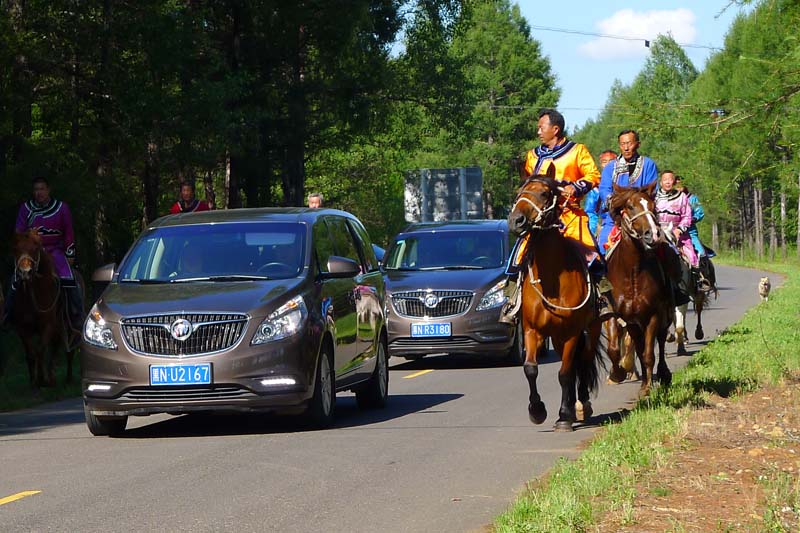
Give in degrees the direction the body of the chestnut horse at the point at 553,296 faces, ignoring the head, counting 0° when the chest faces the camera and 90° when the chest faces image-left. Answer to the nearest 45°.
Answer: approximately 0°

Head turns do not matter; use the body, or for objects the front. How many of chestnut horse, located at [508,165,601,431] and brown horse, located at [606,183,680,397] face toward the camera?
2

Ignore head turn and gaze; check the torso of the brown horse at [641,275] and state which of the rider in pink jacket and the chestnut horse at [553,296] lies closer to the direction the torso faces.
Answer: the chestnut horse

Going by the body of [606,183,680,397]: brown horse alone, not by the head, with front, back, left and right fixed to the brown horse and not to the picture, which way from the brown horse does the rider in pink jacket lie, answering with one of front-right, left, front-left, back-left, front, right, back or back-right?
back

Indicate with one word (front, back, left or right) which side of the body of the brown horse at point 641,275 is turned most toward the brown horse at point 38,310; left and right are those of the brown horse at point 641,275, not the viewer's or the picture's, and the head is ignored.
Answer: right

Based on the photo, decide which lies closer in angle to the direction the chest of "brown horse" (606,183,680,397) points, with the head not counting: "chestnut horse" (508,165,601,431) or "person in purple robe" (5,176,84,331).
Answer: the chestnut horse

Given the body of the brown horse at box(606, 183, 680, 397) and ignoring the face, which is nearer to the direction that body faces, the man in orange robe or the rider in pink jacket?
the man in orange robe
